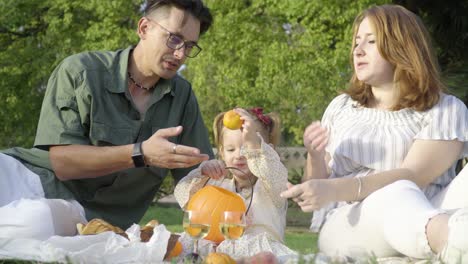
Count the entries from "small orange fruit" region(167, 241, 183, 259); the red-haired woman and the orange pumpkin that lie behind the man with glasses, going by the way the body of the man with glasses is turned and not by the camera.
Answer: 0

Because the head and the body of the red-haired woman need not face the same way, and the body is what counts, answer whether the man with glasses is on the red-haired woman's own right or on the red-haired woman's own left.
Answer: on the red-haired woman's own right

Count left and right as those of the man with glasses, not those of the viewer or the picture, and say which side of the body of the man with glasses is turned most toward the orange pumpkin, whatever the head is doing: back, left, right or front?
front

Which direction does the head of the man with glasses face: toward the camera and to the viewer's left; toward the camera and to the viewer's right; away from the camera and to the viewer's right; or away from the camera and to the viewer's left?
toward the camera and to the viewer's right

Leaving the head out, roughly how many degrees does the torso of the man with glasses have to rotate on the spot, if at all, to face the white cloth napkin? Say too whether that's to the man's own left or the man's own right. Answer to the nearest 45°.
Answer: approximately 45° to the man's own right

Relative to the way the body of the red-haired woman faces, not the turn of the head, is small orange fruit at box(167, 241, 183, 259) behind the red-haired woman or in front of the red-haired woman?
in front

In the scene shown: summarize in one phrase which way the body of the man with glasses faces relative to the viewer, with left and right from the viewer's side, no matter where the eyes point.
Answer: facing the viewer and to the right of the viewer

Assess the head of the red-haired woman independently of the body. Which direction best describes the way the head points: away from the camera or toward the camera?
toward the camera

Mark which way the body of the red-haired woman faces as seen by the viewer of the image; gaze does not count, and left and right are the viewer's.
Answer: facing the viewer and to the left of the viewer

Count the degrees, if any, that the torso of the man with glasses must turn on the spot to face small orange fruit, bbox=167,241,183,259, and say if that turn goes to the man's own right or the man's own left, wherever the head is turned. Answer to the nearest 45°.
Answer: approximately 45° to the man's own right

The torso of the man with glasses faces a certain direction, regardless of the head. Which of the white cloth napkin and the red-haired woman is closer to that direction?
the red-haired woman

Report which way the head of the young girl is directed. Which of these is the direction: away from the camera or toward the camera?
toward the camera

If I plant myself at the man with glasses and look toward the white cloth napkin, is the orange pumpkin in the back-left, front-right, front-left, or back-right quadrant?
front-left

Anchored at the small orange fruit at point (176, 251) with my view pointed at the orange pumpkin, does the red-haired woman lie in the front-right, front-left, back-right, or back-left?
front-right

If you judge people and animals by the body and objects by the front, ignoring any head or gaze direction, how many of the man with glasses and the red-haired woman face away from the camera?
0
